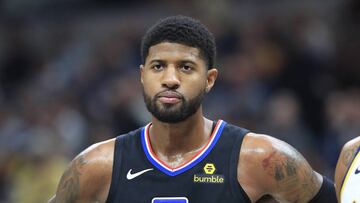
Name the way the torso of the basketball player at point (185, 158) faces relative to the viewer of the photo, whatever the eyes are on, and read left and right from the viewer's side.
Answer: facing the viewer

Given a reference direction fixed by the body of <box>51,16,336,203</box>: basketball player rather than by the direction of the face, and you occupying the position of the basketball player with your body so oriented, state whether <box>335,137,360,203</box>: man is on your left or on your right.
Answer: on your left

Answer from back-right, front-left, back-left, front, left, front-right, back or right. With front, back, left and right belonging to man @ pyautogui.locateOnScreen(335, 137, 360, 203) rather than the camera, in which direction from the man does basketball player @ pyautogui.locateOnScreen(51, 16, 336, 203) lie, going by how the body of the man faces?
right

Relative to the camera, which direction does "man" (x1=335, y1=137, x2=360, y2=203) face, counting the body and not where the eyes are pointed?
toward the camera
